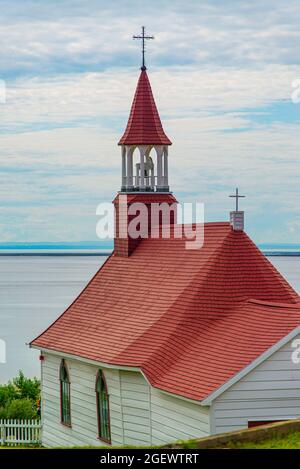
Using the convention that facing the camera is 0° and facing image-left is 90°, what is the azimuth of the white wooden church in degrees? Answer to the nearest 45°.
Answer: approximately 135°
